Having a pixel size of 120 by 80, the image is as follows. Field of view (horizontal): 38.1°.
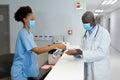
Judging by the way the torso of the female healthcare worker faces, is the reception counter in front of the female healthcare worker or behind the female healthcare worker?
in front

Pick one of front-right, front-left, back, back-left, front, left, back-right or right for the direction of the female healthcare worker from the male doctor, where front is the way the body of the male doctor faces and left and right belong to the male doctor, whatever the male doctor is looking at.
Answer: front

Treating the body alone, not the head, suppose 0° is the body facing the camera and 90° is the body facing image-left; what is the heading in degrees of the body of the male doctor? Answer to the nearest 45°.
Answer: approximately 45°

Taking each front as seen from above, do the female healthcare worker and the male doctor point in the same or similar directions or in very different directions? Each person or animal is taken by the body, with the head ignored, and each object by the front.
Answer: very different directions

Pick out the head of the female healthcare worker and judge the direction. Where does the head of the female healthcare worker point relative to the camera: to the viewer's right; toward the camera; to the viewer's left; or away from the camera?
to the viewer's right

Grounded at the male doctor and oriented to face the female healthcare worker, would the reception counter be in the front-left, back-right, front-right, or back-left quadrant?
front-left

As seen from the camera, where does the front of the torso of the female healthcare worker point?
to the viewer's right

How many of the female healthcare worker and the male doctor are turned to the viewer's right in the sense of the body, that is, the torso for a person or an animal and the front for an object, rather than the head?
1

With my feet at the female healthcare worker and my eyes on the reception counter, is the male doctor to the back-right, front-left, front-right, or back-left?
front-left

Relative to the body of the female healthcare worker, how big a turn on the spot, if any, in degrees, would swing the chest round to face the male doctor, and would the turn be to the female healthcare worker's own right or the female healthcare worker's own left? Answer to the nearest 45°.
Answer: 0° — they already face them
